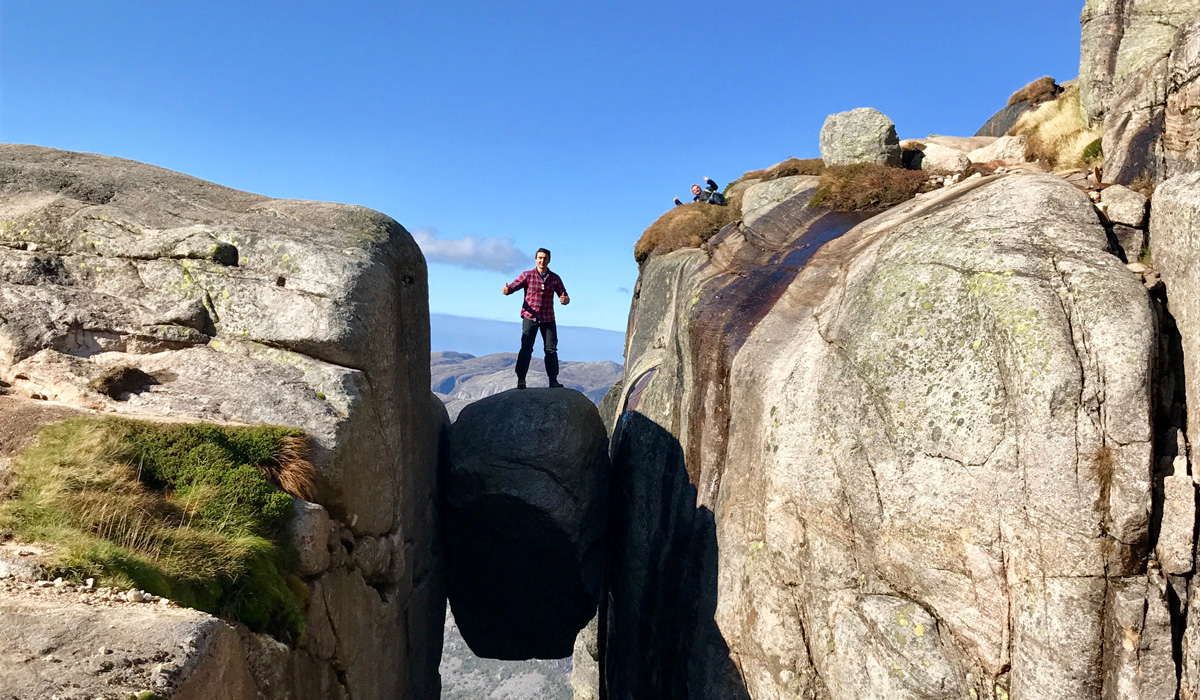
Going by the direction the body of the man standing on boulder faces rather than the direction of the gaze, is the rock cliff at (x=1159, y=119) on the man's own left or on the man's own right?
on the man's own left

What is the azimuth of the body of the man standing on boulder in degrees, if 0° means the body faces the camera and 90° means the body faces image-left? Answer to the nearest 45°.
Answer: approximately 0°

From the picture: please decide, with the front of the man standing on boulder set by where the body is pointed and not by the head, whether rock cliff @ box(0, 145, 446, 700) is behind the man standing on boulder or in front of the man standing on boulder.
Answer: in front

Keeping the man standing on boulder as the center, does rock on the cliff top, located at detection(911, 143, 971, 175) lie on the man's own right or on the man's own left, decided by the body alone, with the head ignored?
on the man's own left

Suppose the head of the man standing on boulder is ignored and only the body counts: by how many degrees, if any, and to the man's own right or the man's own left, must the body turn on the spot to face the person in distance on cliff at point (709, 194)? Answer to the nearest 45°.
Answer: approximately 135° to the man's own left

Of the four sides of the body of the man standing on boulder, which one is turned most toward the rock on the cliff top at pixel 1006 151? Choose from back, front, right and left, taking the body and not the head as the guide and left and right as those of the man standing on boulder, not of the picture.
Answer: left

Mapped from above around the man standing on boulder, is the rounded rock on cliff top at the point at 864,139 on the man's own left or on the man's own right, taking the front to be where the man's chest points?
on the man's own left

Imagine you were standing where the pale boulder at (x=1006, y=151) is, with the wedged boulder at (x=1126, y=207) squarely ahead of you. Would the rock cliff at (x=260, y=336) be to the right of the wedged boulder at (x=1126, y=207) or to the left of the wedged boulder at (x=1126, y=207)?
right
